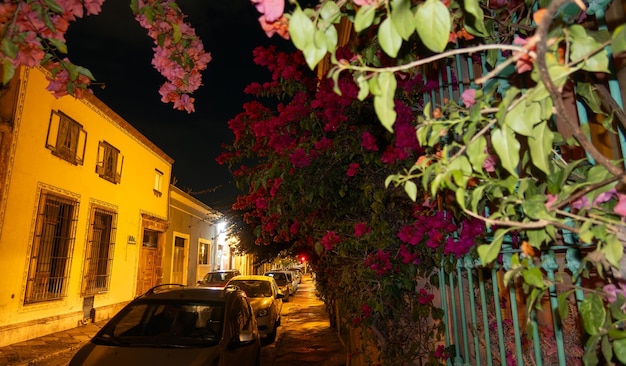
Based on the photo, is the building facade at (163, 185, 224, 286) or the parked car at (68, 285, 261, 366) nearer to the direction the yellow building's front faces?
the parked car

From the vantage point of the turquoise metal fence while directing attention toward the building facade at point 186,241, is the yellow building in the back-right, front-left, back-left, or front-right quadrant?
front-left

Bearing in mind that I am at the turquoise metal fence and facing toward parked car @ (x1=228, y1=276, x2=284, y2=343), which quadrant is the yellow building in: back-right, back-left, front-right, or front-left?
front-left

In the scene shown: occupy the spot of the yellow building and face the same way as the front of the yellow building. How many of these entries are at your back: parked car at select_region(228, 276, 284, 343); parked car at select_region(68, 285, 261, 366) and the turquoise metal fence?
0

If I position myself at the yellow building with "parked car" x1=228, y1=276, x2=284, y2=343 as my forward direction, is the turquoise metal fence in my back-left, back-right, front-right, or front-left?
front-right

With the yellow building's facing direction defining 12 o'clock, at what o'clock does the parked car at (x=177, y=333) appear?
The parked car is roughly at 1 o'clock from the yellow building.

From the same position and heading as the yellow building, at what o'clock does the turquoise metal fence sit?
The turquoise metal fence is roughly at 1 o'clock from the yellow building.

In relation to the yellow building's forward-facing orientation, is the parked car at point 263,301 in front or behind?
in front

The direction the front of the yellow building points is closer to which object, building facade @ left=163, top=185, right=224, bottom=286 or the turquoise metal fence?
the turquoise metal fence

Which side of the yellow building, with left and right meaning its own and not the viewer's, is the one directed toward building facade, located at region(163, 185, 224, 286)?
left

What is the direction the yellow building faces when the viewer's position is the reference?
facing the viewer and to the right of the viewer
